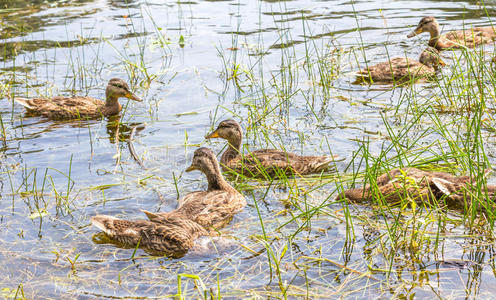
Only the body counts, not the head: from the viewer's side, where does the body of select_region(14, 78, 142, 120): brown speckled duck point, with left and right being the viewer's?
facing to the right of the viewer

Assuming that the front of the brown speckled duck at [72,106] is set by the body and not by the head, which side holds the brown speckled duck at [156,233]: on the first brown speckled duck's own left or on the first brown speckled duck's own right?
on the first brown speckled duck's own right

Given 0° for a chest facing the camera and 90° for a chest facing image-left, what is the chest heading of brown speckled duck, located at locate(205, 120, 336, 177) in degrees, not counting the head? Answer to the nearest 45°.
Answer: approximately 90°

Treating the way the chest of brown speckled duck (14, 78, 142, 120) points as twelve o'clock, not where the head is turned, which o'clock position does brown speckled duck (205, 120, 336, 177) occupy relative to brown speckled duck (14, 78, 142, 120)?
brown speckled duck (205, 120, 336, 177) is roughly at 2 o'clock from brown speckled duck (14, 78, 142, 120).

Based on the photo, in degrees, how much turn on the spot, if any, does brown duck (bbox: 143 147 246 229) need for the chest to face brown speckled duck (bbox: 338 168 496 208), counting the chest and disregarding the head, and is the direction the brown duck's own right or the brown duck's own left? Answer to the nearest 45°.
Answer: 0° — it already faces it

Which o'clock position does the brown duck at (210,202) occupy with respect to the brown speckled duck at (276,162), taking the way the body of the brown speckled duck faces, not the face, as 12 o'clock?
The brown duck is roughly at 10 o'clock from the brown speckled duck.

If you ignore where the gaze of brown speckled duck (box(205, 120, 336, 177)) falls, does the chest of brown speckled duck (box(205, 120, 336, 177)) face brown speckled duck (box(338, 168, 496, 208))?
no
